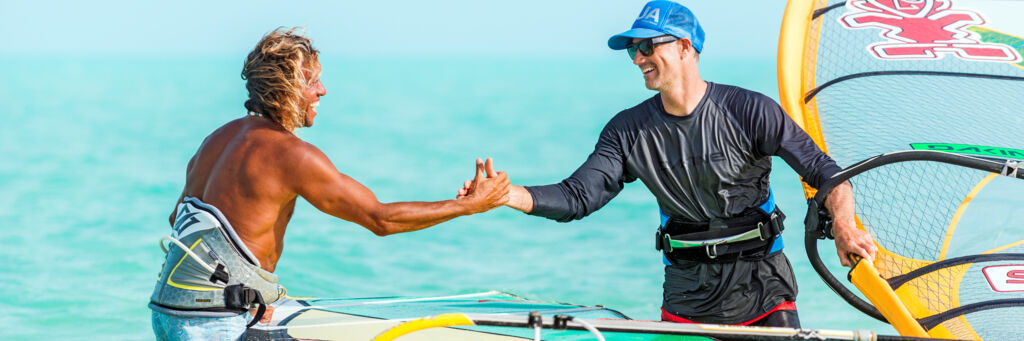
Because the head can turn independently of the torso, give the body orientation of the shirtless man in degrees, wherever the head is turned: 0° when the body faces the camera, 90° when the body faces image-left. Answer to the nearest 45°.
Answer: approximately 225°

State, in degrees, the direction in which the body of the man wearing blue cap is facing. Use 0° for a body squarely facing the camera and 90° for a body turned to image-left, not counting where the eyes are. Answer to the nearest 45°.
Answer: approximately 45°

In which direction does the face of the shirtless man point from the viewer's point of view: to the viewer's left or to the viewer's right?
to the viewer's right
